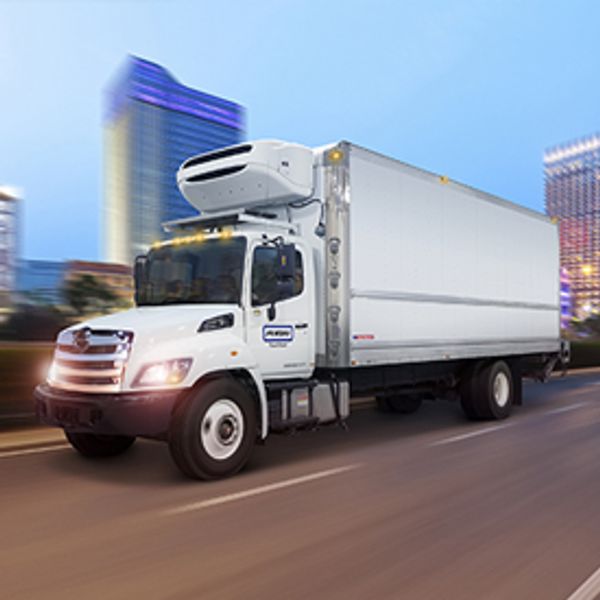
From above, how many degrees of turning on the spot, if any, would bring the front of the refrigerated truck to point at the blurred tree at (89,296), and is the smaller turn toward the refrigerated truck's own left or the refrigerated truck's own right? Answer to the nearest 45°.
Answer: approximately 90° to the refrigerated truck's own right

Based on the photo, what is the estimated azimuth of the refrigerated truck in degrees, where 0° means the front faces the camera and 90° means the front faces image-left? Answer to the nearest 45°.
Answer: approximately 45°
